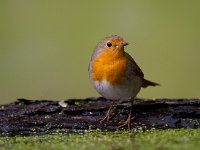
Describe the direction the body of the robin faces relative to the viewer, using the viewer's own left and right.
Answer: facing the viewer and to the left of the viewer
